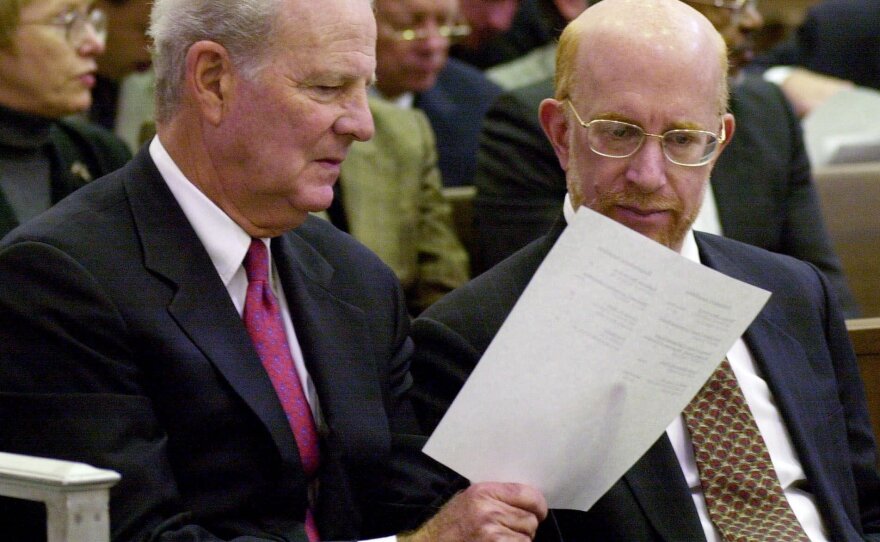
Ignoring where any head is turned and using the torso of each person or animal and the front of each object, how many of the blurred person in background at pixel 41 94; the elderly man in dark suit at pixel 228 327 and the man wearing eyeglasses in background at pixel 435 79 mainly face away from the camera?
0

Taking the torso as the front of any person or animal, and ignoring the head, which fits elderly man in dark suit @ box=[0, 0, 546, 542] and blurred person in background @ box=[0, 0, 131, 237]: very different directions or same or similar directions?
same or similar directions

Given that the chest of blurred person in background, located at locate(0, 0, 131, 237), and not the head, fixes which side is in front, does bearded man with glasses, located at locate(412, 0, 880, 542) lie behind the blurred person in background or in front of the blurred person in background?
in front

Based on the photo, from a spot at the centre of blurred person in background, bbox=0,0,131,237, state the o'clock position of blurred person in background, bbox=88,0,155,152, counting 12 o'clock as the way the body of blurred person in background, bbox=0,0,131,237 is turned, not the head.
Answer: blurred person in background, bbox=88,0,155,152 is roughly at 8 o'clock from blurred person in background, bbox=0,0,131,237.

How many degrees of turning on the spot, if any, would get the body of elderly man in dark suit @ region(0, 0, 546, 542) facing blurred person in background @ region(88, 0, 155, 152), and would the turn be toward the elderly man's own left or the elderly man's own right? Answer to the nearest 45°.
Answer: approximately 135° to the elderly man's own left

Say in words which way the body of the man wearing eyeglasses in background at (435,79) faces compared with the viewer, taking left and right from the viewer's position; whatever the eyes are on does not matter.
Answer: facing the viewer and to the right of the viewer

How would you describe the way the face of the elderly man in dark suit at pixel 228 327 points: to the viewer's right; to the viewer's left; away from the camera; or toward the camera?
to the viewer's right

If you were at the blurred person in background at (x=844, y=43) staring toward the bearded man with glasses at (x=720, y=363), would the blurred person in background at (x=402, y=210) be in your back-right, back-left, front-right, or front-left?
front-right

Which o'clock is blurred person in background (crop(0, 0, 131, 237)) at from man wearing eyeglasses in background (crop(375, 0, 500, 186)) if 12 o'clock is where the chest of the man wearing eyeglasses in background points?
The blurred person in background is roughly at 3 o'clock from the man wearing eyeglasses in background.

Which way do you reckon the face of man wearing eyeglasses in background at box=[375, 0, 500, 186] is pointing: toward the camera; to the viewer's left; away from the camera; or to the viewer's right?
toward the camera

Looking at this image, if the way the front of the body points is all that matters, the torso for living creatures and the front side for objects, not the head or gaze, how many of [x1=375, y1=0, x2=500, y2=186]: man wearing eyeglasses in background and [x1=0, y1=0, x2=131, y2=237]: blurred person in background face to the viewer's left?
0

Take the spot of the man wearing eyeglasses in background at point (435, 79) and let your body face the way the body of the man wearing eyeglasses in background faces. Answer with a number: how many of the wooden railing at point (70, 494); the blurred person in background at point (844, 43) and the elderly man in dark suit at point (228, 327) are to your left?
1

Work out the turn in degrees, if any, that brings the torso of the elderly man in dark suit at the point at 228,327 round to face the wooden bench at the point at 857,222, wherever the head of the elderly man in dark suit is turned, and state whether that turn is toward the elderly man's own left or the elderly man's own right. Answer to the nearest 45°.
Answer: approximately 90° to the elderly man's own left

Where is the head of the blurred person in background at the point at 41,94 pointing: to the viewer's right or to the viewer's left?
to the viewer's right

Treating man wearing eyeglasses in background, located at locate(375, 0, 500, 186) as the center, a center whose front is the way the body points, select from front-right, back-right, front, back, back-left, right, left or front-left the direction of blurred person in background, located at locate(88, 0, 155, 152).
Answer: back-right
